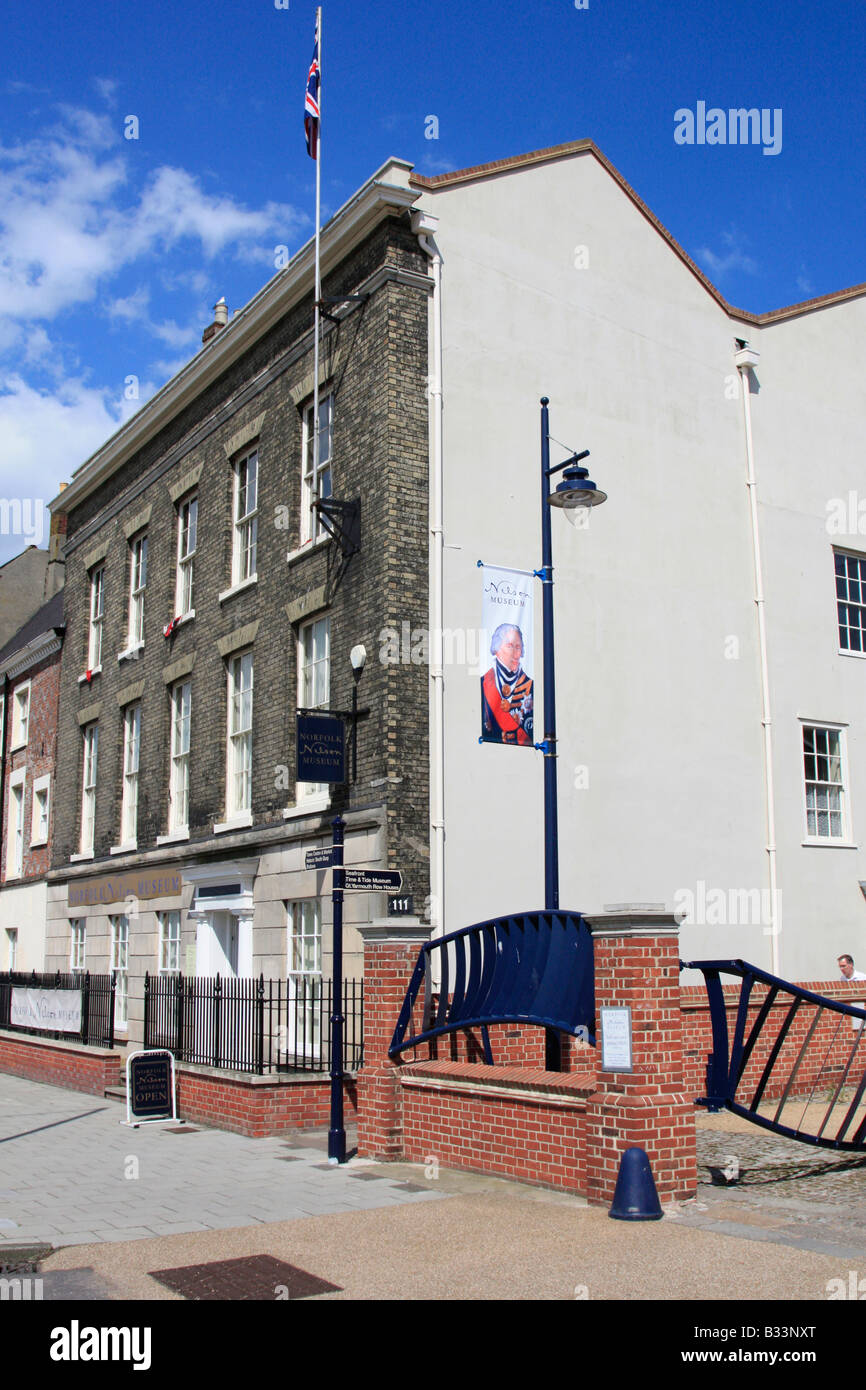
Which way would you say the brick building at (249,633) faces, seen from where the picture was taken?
facing the viewer and to the left of the viewer

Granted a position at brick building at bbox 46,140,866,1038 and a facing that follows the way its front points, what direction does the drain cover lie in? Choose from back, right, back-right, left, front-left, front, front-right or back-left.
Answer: front-left

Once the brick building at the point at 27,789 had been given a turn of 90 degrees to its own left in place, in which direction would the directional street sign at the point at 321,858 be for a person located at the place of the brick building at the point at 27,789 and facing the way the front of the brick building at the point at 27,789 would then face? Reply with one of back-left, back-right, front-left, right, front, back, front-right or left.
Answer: front-right

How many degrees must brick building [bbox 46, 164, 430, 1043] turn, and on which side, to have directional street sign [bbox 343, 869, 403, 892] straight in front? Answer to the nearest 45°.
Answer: approximately 45° to its left

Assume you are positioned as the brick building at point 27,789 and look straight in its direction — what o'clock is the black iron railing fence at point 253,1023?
The black iron railing fence is roughly at 10 o'clock from the brick building.

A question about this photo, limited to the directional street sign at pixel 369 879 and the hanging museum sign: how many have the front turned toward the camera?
2

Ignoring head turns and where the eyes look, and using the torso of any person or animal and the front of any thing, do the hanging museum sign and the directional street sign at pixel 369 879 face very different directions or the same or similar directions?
same or similar directions

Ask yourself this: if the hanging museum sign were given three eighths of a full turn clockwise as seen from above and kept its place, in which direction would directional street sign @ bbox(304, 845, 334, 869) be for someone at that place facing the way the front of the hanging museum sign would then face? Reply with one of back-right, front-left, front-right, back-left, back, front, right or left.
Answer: back-left

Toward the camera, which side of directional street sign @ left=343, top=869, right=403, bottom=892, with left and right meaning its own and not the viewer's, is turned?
front

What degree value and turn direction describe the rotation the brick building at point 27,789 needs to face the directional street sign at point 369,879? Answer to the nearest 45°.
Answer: approximately 45° to its left

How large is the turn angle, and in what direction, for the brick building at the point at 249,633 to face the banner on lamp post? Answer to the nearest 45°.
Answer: approximately 90° to its left
